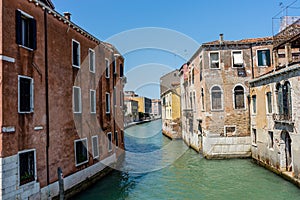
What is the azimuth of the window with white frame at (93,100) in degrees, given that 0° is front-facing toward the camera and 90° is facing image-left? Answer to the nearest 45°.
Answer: approximately 315°

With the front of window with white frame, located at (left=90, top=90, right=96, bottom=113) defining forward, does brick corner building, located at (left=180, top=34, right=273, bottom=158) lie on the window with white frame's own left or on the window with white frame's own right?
on the window with white frame's own left

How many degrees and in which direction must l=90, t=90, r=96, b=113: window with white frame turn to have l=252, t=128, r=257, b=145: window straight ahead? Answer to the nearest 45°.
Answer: approximately 45° to its left

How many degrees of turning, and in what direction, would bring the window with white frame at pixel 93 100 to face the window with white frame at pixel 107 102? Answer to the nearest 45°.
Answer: approximately 135° to its left
